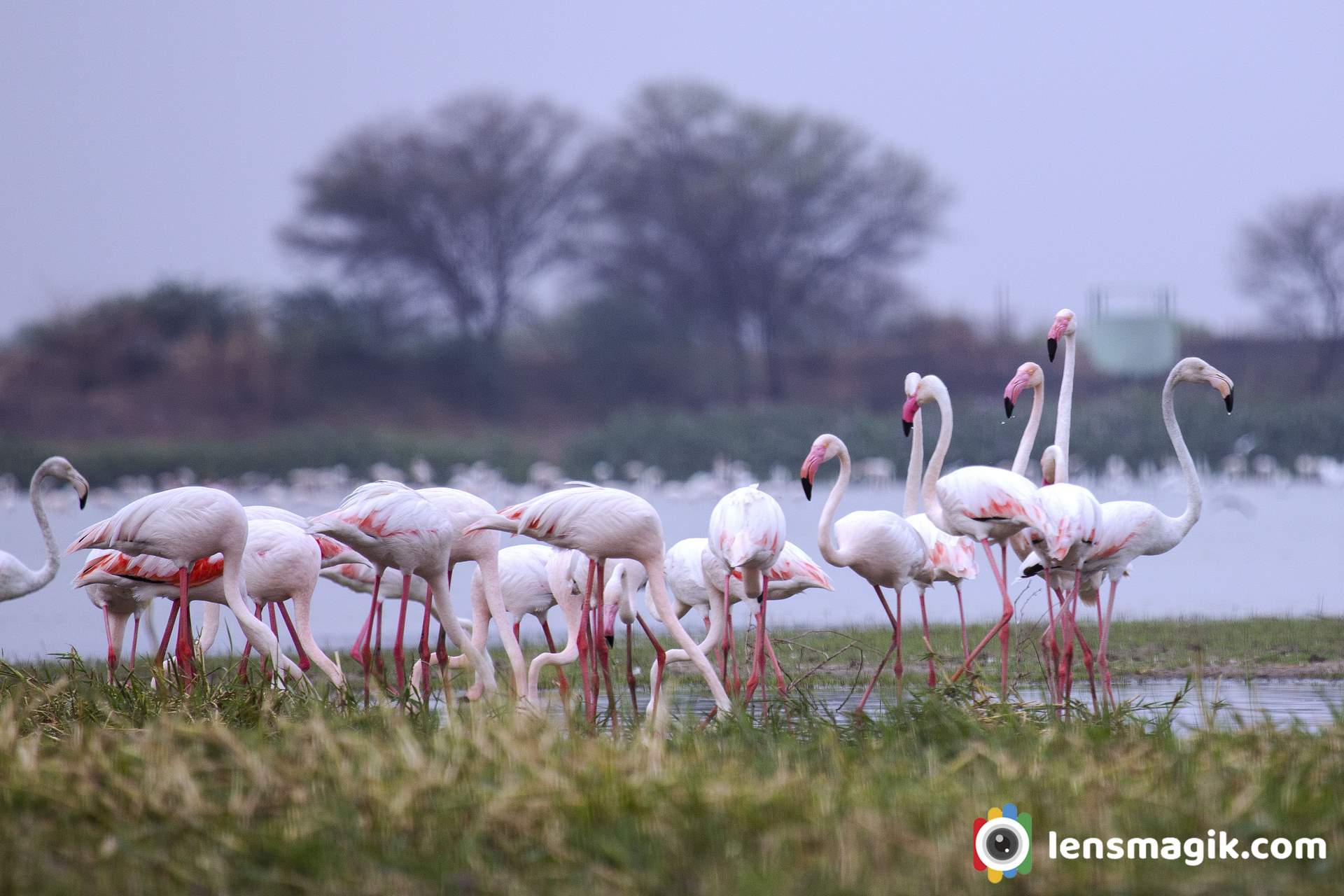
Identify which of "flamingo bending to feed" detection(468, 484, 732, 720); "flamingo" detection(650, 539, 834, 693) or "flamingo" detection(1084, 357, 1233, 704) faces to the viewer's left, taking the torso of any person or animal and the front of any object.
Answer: "flamingo" detection(650, 539, 834, 693)

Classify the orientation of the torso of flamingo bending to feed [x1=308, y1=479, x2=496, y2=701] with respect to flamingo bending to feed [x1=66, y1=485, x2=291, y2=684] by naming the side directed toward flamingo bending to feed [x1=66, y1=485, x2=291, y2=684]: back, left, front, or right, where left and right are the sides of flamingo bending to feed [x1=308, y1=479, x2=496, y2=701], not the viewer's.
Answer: back

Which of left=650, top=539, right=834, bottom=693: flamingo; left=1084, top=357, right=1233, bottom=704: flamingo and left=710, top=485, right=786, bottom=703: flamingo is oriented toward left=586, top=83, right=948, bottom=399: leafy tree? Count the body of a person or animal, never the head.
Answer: left=710, top=485, right=786, bottom=703: flamingo

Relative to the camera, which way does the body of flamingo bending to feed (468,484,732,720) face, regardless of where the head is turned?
to the viewer's right

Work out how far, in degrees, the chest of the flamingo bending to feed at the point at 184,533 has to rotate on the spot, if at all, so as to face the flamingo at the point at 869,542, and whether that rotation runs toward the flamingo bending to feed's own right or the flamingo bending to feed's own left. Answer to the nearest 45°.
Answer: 0° — it already faces it

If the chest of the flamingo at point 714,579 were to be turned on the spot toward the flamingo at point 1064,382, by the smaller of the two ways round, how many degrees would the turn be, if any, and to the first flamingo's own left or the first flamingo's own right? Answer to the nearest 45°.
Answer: approximately 180°

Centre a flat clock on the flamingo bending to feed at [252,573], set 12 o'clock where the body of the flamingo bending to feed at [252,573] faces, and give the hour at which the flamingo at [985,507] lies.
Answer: the flamingo at [985,507] is roughly at 1 o'clock from the flamingo bending to feed at [252,573].

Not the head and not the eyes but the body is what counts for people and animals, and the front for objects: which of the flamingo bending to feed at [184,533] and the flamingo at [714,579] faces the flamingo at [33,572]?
the flamingo at [714,579]

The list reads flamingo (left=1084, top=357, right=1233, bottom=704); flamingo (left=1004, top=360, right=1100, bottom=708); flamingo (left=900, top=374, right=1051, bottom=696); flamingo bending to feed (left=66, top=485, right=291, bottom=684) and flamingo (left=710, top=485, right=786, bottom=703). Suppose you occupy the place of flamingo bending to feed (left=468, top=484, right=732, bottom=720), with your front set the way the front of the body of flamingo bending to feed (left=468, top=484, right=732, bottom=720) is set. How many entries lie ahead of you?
4

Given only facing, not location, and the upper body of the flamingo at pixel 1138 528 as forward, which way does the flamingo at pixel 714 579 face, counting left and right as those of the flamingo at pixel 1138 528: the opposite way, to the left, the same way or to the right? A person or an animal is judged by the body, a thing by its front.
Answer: the opposite way

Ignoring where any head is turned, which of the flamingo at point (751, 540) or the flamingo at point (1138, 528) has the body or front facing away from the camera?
the flamingo at point (751, 540)

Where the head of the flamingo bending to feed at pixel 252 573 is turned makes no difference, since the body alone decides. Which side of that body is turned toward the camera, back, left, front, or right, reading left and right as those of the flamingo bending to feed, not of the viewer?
right

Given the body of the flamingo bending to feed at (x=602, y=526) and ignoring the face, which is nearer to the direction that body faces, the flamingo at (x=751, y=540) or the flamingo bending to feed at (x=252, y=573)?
the flamingo

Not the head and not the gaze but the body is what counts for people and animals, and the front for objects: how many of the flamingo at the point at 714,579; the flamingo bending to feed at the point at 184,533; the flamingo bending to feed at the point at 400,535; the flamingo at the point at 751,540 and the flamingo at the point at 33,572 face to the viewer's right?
3

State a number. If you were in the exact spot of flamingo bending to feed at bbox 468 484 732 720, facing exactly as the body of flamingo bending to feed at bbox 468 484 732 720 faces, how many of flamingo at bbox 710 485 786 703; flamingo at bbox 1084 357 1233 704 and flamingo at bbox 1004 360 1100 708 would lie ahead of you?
3

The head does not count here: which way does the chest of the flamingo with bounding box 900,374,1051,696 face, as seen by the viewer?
to the viewer's left

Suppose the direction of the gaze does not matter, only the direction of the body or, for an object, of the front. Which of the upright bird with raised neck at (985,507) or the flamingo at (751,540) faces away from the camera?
the flamingo

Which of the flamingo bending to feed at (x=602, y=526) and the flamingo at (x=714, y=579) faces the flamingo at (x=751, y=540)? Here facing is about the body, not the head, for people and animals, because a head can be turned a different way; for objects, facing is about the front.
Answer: the flamingo bending to feed

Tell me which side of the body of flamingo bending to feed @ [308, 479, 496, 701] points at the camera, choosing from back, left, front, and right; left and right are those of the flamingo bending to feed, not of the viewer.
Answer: right

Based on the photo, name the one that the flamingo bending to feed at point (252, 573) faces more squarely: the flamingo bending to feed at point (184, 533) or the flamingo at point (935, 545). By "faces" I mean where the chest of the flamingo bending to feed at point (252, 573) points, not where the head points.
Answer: the flamingo

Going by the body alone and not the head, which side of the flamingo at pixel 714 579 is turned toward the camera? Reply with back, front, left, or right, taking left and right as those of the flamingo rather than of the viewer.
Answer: left
